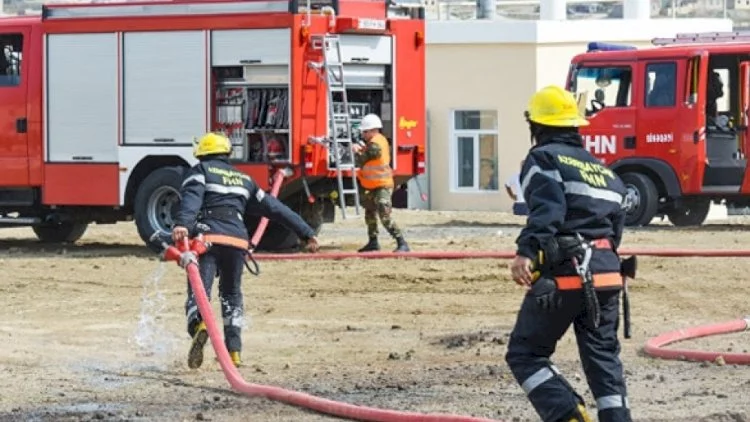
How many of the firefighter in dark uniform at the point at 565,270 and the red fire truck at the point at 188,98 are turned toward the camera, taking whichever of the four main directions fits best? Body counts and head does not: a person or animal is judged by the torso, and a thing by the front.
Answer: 0

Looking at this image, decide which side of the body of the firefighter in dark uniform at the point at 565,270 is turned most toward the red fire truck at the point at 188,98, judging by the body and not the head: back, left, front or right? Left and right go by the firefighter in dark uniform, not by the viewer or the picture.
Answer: front

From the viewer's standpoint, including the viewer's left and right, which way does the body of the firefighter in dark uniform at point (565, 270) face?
facing away from the viewer and to the left of the viewer

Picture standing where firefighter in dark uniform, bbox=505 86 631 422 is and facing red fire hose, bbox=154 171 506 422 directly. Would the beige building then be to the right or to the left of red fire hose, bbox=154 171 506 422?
right

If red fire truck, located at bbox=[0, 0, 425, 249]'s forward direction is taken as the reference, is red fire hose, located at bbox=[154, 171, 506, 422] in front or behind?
behind

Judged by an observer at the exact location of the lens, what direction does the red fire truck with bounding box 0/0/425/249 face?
facing away from the viewer and to the left of the viewer

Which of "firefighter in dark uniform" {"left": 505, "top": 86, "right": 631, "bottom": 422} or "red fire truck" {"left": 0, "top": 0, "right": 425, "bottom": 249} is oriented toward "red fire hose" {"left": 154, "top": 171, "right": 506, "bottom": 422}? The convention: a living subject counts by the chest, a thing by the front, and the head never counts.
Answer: the firefighter in dark uniform

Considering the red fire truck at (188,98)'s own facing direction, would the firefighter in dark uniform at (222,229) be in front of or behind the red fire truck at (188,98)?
behind
